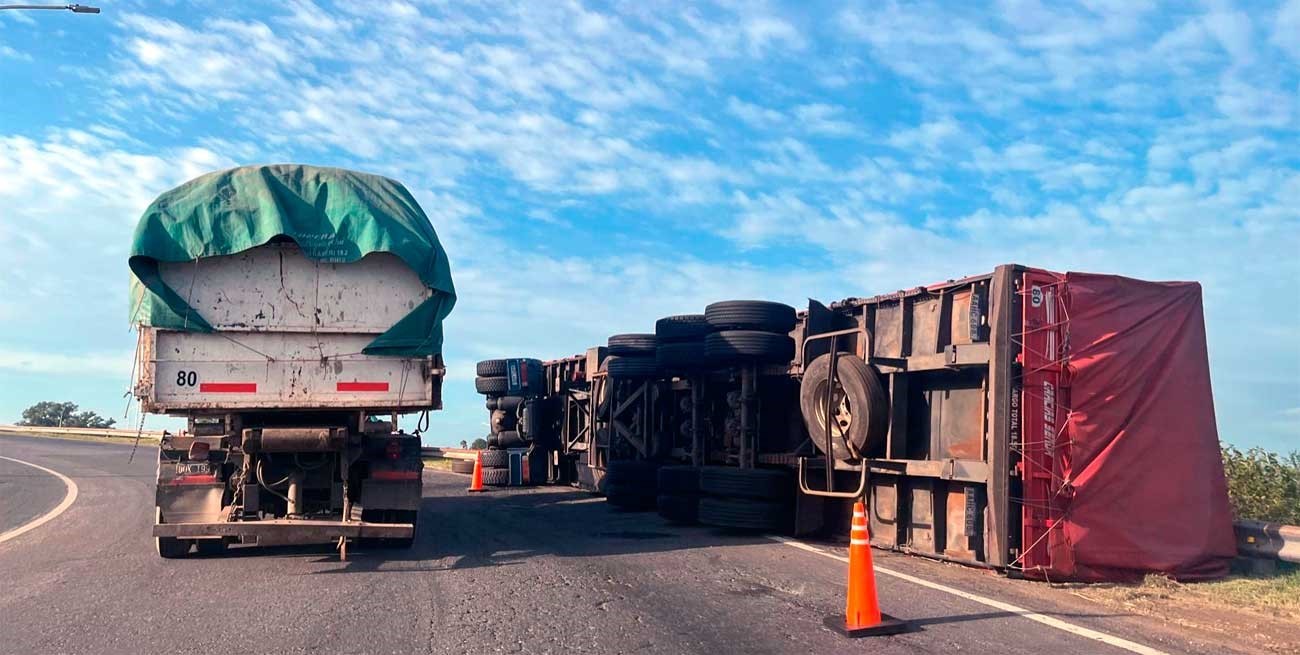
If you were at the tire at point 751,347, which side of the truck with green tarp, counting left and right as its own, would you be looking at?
right

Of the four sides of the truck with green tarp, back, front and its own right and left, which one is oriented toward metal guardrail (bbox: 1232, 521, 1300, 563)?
right

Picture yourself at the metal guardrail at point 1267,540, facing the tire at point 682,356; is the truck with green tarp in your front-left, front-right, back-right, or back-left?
front-left

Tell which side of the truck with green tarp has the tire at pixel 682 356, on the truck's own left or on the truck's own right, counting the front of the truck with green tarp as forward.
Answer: on the truck's own right

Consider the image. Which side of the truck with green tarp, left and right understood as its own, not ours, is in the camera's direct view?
back

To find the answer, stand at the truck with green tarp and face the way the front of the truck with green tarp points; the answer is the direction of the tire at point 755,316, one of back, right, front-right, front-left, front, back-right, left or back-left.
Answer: right
